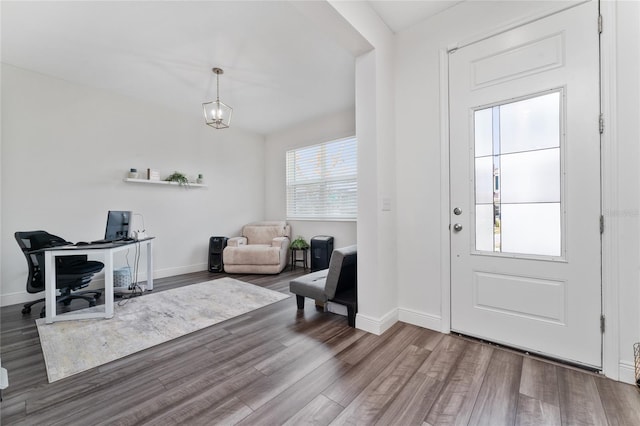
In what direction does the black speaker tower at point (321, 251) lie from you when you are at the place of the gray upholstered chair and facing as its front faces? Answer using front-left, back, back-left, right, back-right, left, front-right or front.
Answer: front-right

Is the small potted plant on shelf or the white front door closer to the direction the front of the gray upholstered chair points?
the small potted plant on shelf

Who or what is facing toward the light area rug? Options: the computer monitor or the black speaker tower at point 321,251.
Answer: the black speaker tower

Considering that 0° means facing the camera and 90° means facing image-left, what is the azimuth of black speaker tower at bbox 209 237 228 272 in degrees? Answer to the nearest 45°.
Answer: approximately 0°

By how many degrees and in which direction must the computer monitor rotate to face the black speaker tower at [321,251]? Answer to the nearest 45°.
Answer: approximately 135° to its right

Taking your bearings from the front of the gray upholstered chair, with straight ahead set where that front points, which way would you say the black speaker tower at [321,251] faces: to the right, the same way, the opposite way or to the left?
to the left

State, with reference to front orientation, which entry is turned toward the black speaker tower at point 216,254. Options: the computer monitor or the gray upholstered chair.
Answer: the gray upholstered chair

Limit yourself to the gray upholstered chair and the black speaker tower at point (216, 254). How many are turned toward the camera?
1
